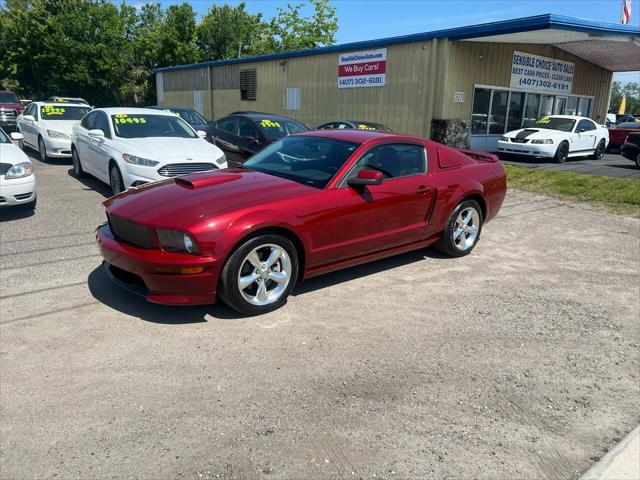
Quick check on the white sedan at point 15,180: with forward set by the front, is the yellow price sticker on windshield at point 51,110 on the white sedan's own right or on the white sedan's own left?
on the white sedan's own left

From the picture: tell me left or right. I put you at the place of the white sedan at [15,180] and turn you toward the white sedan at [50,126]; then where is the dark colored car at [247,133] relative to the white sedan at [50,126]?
right

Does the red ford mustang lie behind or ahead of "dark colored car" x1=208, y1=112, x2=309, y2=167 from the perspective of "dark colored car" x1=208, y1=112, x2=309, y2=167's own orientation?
ahead

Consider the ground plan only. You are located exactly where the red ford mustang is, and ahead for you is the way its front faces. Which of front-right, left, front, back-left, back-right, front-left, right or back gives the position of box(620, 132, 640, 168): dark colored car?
back

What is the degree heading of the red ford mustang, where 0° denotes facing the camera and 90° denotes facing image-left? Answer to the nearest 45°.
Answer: approximately 45°

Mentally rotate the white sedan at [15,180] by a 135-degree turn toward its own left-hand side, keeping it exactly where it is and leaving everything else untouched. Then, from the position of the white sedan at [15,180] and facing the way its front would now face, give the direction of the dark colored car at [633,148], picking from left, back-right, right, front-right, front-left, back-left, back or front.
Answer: right

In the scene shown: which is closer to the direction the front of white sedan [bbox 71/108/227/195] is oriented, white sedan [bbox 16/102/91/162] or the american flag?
the american flag

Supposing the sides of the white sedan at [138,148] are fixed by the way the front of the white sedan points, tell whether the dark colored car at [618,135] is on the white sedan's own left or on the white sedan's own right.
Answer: on the white sedan's own left

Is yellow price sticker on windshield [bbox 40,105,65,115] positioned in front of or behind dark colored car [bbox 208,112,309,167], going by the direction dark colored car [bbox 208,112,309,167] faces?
behind

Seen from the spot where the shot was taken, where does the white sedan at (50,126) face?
facing the viewer and to the right of the viewer

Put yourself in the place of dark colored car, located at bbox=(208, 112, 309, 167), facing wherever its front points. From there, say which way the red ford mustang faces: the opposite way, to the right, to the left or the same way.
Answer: to the right

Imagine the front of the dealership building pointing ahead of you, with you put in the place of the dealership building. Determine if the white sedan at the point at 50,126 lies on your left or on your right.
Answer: on your right
